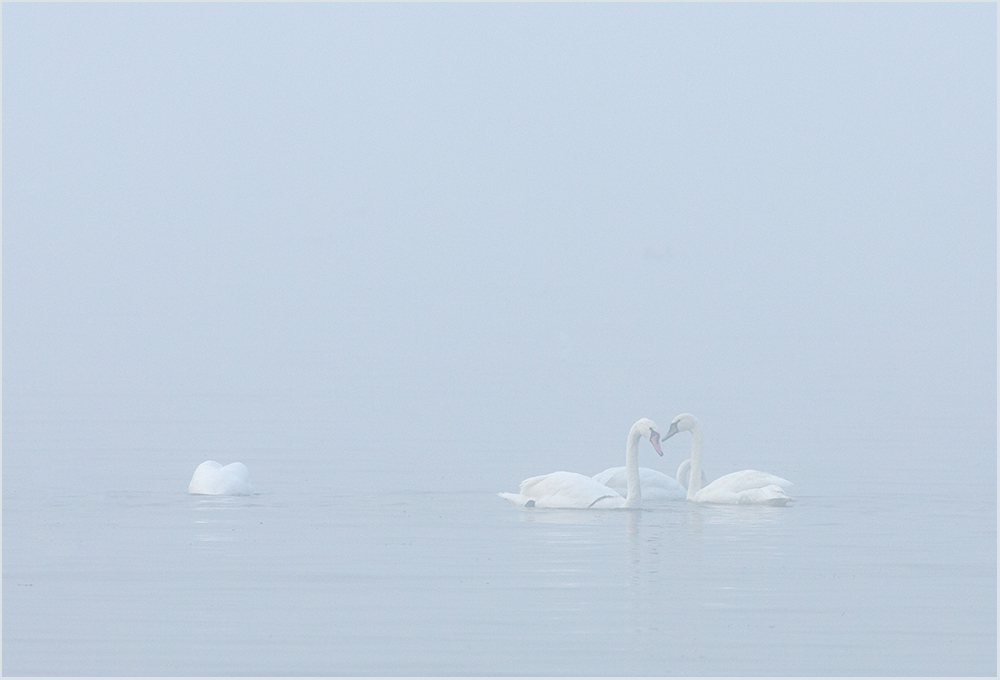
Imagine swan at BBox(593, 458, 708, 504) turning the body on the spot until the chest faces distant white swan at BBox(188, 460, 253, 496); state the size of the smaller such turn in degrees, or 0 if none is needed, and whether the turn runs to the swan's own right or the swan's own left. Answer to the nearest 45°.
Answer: approximately 180°

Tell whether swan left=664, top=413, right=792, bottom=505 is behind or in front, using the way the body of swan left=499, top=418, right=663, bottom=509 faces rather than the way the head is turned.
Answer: in front

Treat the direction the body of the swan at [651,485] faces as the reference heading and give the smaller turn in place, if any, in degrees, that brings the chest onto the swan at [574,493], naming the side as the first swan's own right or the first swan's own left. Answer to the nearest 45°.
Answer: approximately 135° to the first swan's own right

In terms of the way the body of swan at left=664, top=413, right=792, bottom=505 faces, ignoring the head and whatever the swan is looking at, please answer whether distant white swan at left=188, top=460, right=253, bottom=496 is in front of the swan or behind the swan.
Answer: in front

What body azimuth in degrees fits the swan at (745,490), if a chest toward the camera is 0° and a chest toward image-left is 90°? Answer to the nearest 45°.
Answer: approximately 90°

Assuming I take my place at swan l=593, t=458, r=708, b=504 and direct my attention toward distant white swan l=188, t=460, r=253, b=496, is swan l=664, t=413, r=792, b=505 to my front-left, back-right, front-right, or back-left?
back-left

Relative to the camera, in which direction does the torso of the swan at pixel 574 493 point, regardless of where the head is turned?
to the viewer's right

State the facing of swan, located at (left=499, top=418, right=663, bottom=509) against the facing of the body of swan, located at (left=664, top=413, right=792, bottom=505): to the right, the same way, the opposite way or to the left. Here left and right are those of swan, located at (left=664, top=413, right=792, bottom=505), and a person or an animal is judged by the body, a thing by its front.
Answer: the opposite way

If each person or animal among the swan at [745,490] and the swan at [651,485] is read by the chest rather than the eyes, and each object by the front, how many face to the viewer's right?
1

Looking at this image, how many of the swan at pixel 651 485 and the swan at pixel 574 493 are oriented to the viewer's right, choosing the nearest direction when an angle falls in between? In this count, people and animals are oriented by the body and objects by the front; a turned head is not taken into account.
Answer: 2

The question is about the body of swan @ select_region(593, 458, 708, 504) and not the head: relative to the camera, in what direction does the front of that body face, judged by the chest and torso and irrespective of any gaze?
to the viewer's right
